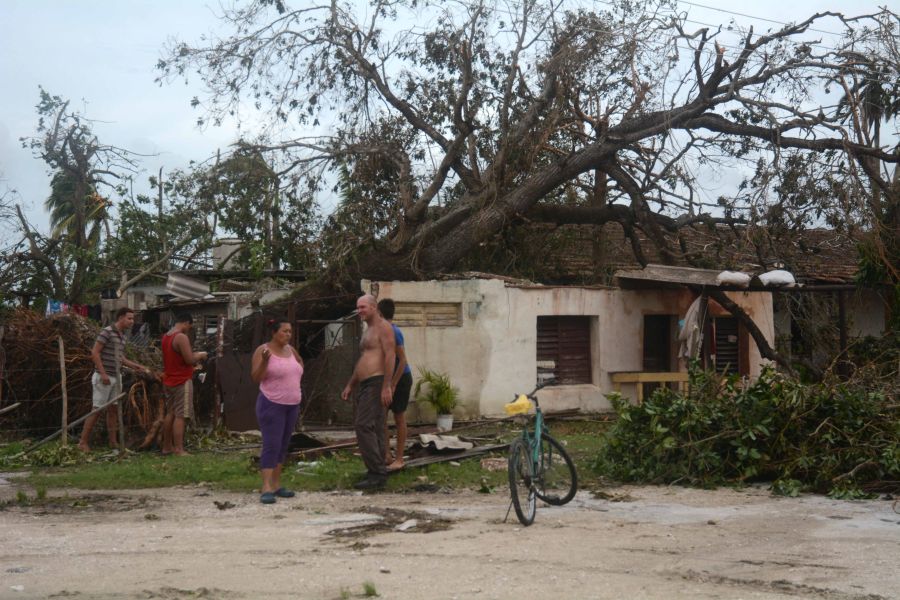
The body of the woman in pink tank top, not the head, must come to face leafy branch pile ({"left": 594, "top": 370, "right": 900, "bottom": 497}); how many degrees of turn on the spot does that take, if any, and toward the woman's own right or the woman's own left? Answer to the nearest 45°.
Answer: approximately 45° to the woman's own left

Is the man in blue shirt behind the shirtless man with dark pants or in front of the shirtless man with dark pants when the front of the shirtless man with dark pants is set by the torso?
behind

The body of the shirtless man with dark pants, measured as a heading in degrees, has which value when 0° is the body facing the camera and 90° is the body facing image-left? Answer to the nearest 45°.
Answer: approximately 45°

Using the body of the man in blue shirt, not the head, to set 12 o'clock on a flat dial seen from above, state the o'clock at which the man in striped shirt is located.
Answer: The man in striped shirt is roughly at 1 o'clock from the man in blue shirt.

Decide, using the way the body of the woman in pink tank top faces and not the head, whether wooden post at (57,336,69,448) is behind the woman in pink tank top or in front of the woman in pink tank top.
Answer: behind

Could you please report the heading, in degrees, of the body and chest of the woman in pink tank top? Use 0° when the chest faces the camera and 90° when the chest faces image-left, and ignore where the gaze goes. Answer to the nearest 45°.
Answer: approximately 315°

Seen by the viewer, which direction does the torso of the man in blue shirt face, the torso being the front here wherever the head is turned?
to the viewer's left

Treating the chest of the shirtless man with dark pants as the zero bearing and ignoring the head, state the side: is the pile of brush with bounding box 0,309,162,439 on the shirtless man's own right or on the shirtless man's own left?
on the shirtless man's own right

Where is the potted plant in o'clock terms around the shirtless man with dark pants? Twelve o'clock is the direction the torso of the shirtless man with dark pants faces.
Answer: The potted plant is roughly at 5 o'clock from the shirtless man with dark pants.

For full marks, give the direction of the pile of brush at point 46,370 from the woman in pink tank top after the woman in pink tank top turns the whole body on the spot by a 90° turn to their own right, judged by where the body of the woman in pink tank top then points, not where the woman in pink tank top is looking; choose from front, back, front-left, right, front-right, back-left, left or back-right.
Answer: right

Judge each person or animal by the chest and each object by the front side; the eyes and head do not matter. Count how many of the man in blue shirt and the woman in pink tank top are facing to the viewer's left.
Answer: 1

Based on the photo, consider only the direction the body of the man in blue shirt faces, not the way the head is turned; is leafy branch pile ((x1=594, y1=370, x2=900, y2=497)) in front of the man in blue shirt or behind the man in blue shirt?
behind

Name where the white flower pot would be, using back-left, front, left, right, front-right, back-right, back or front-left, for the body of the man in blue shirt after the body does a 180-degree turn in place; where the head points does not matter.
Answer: left

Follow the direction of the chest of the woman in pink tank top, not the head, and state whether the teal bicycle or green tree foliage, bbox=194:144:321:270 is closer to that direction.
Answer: the teal bicycle

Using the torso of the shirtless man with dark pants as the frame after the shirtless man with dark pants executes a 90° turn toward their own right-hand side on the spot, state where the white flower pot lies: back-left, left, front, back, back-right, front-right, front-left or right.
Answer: front-right
